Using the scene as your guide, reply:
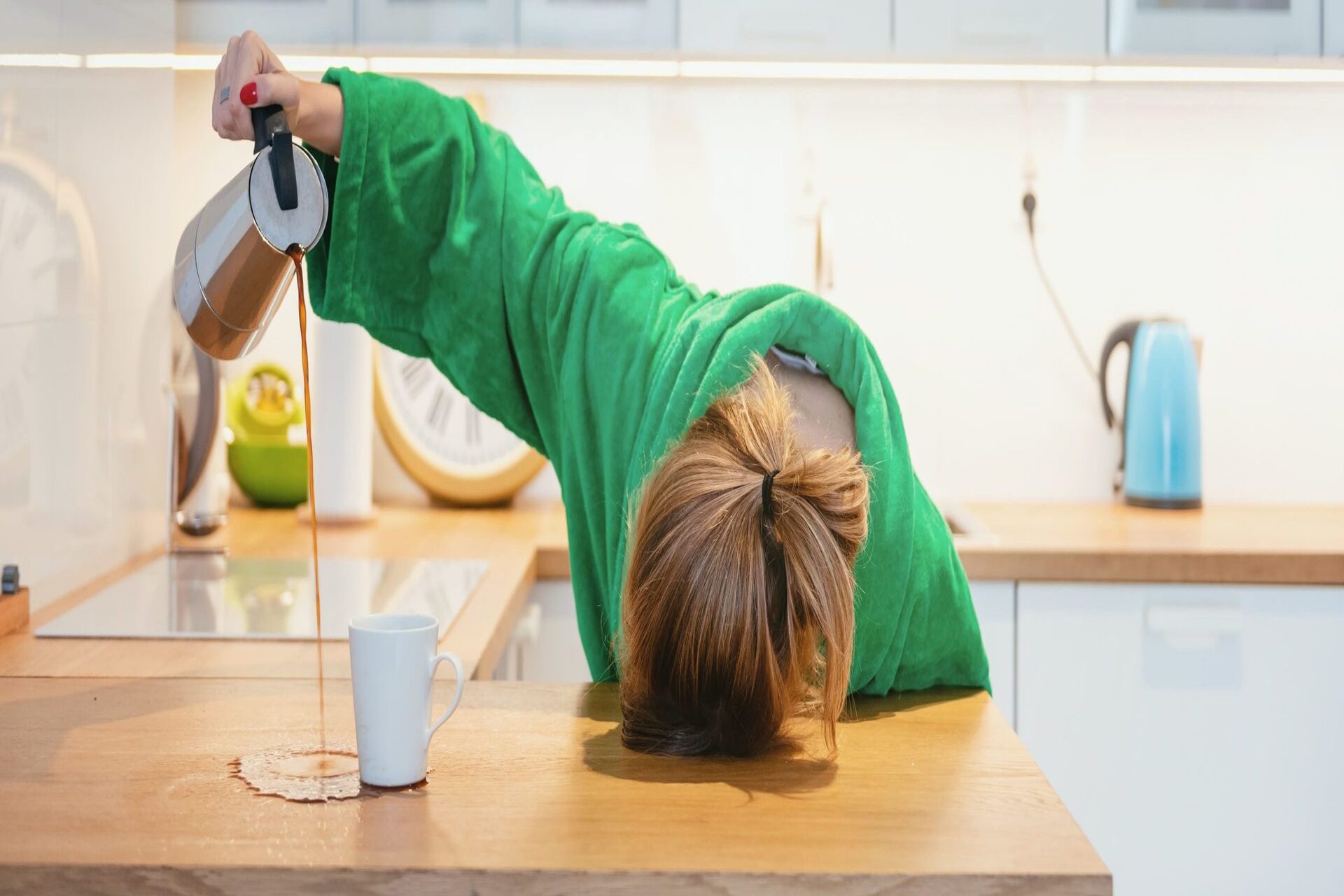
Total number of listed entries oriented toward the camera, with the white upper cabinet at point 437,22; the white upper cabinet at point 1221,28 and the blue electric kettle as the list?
2

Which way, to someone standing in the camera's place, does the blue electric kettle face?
facing to the right of the viewer

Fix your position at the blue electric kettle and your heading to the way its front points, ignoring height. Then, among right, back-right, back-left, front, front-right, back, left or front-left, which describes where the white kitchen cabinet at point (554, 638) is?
back-right

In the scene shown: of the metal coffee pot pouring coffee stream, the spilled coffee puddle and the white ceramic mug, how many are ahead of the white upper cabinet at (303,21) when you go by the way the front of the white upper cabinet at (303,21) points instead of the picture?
3

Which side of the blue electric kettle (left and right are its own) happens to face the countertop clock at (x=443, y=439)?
back
